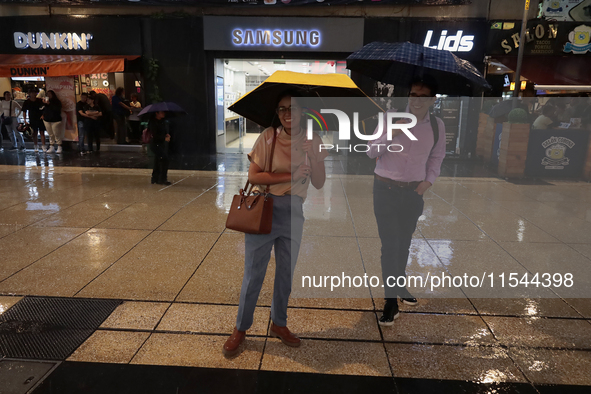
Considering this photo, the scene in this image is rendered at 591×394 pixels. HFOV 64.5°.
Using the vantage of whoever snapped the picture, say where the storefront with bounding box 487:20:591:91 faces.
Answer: facing the viewer

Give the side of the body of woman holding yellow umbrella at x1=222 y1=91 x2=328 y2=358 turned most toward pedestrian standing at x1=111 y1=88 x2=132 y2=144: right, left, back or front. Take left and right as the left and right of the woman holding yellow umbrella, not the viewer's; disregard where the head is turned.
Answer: back

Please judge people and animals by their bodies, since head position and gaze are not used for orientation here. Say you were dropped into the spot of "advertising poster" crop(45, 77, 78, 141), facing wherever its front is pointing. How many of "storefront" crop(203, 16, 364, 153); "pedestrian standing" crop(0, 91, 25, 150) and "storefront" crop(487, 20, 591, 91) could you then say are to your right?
1

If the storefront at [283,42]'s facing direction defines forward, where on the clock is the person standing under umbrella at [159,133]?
The person standing under umbrella is roughly at 1 o'clock from the storefront.

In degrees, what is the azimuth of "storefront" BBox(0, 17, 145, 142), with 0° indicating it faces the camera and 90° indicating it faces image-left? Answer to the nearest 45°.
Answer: approximately 0°

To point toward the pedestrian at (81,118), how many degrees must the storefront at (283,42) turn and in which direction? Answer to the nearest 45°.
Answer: approximately 90° to its right

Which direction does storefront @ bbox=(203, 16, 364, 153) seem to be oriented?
toward the camera

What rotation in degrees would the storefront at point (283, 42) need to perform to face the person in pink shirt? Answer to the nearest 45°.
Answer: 0° — it already faces them

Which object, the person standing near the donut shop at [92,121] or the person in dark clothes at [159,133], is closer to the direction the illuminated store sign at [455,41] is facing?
the person in dark clothes

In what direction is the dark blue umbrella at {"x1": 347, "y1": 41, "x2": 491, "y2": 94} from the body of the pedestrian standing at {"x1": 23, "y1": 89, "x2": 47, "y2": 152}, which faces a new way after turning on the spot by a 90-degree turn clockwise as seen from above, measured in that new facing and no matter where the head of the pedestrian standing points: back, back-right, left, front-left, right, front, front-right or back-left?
left

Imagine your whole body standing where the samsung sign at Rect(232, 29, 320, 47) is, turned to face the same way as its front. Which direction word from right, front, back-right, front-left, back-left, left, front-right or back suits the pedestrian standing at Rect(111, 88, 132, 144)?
right

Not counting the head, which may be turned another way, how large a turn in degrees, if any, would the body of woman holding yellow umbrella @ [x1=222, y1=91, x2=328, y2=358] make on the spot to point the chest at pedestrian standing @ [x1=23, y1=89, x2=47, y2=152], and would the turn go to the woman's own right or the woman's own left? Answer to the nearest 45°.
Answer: approximately 135° to the woman's own right

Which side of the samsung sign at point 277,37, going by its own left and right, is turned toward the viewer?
front
